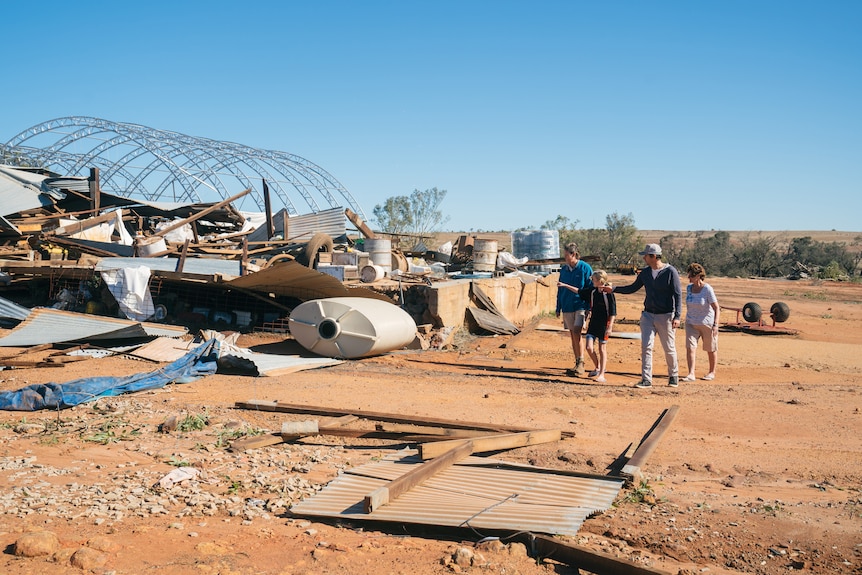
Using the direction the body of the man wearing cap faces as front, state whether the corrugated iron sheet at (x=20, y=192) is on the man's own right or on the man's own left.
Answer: on the man's own right

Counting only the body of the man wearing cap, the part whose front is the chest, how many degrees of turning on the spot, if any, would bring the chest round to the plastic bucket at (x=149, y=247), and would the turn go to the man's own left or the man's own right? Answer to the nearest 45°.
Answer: approximately 45° to the man's own right

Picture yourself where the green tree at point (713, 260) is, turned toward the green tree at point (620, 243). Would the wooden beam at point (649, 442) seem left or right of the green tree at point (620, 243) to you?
left

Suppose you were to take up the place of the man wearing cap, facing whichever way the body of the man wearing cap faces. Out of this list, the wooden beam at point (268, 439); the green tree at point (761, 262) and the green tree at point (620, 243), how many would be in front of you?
1

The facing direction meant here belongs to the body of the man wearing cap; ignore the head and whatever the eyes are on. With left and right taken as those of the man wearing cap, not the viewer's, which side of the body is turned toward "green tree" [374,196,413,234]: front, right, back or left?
right

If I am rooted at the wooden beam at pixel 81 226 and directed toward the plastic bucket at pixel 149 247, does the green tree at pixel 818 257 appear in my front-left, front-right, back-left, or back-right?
front-left

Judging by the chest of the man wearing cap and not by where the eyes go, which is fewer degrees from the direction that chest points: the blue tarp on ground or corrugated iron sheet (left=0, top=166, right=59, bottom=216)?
the blue tarp on ground

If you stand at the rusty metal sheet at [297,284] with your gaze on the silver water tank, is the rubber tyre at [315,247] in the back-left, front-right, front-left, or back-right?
front-left

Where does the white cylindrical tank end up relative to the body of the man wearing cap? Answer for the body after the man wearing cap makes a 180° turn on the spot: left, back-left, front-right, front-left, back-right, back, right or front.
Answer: back-left

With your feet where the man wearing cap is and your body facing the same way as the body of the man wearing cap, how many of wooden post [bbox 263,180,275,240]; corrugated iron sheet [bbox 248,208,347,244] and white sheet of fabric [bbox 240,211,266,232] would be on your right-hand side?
3

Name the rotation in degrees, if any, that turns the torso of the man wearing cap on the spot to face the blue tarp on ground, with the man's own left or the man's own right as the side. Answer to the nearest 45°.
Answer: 0° — they already face it

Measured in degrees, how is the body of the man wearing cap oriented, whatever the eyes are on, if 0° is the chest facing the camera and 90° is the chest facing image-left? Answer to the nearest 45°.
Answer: approximately 45°

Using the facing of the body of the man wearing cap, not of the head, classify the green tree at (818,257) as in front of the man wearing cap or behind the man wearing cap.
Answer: behind

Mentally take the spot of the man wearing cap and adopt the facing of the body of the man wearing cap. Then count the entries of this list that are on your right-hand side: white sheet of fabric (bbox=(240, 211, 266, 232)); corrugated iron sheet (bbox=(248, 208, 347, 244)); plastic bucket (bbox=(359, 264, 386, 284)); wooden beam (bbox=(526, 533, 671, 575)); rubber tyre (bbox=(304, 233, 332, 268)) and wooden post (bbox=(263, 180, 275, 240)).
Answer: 5

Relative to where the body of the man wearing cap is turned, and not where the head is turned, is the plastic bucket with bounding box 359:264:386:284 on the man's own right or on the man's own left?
on the man's own right

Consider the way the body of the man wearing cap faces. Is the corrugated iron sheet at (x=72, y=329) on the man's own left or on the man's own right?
on the man's own right

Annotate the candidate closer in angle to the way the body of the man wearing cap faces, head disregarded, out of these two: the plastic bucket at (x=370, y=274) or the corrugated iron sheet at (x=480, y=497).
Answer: the corrugated iron sheet

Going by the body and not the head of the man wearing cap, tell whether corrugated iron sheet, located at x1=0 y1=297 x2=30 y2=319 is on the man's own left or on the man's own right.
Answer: on the man's own right

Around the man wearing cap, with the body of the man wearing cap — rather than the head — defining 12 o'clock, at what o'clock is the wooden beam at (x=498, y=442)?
The wooden beam is roughly at 11 o'clock from the man wearing cap.

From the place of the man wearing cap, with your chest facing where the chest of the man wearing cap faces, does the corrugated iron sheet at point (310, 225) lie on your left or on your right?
on your right

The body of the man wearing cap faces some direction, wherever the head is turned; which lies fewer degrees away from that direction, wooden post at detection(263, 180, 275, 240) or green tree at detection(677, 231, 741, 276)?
the wooden post

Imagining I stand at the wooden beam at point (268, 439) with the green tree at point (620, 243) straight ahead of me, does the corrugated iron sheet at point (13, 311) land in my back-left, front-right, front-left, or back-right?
front-left

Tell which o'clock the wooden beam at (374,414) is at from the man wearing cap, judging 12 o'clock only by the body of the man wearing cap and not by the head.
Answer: The wooden beam is roughly at 12 o'clock from the man wearing cap.
